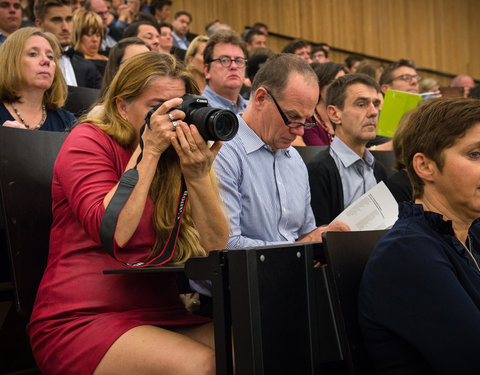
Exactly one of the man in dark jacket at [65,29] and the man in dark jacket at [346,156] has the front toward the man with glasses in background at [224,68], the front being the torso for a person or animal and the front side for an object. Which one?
the man in dark jacket at [65,29]

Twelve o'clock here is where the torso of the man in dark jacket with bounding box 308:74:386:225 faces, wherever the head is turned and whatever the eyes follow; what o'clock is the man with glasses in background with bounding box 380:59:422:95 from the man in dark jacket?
The man with glasses in background is roughly at 8 o'clock from the man in dark jacket.

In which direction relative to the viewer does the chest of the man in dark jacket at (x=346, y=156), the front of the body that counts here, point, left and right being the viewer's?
facing the viewer and to the right of the viewer

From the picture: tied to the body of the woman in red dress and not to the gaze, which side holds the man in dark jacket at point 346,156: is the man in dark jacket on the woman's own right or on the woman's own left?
on the woman's own left

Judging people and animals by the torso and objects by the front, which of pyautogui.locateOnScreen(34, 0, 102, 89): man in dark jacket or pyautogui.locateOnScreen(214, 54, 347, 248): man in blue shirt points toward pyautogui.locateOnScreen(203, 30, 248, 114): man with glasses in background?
the man in dark jacket

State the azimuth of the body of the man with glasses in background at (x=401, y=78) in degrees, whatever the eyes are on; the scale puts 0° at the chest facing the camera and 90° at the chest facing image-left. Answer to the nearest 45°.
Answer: approximately 315°

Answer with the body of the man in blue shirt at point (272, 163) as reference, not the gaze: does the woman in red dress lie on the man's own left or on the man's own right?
on the man's own right

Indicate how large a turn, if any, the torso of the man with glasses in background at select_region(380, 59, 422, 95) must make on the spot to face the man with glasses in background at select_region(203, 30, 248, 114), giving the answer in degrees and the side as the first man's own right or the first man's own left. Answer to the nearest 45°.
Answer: approximately 90° to the first man's own right

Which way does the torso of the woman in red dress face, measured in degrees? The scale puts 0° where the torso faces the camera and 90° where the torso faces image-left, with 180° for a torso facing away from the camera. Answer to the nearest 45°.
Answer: approximately 315°
